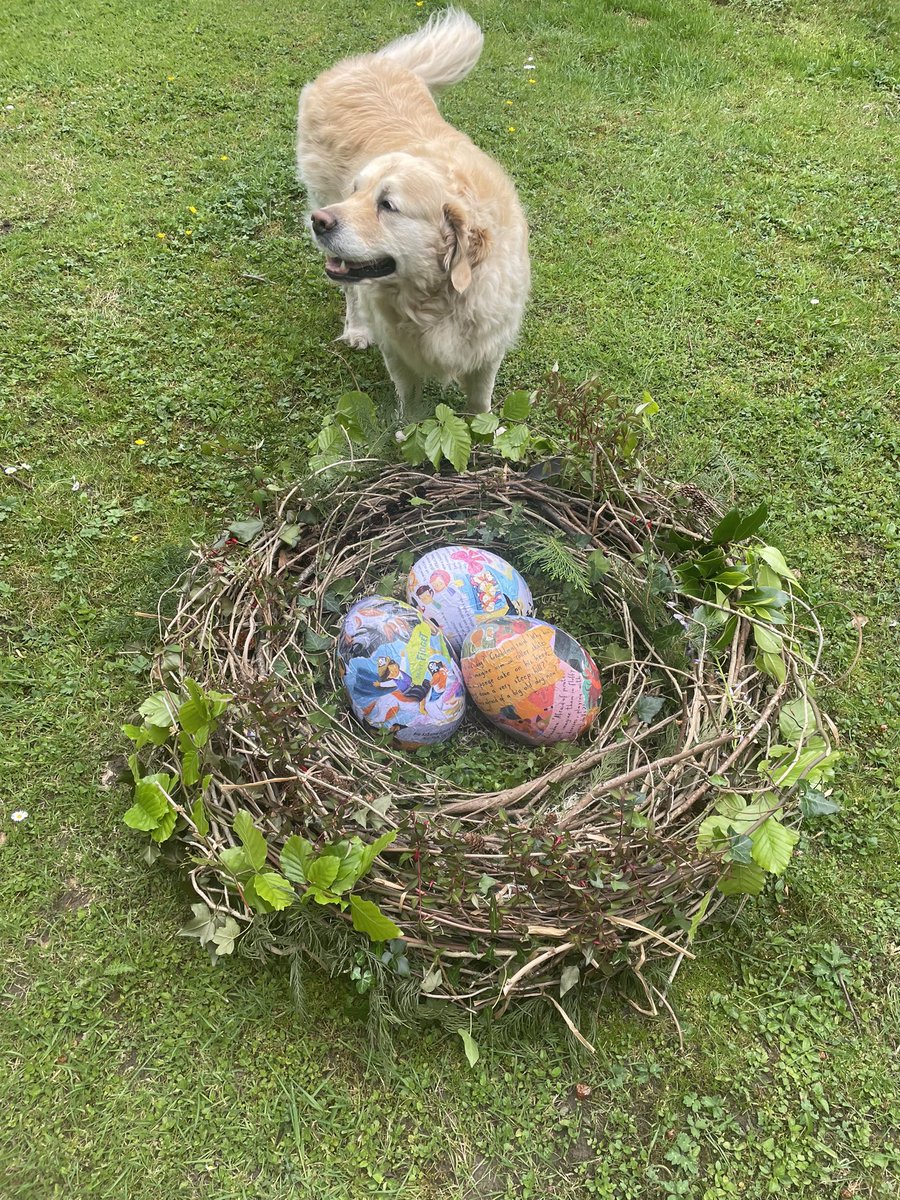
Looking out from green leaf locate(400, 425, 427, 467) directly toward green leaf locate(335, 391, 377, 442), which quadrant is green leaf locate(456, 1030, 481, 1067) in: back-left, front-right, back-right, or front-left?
back-left

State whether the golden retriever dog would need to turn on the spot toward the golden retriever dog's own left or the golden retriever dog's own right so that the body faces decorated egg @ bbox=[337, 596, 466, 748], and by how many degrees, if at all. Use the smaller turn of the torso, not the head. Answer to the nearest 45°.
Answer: approximately 45° to the golden retriever dog's own right

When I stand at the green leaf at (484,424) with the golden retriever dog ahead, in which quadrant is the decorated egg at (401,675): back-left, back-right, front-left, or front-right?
back-left

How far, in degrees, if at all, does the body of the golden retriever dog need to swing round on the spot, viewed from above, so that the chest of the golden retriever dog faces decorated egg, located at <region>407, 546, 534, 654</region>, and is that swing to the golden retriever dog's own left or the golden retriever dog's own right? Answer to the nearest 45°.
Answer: approximately 45° to the golden retriever dog's own right

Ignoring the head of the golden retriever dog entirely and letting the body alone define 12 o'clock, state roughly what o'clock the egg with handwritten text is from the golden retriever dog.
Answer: The egg with handwritten text is roughly at 1 o'clock from the golden retriever dog.

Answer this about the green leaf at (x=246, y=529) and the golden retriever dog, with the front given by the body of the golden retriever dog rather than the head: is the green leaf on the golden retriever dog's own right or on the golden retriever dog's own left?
on the golden retriever dog's own right

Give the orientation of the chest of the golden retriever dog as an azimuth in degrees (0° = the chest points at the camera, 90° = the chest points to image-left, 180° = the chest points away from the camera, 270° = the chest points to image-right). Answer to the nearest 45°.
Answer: approximately 315°
